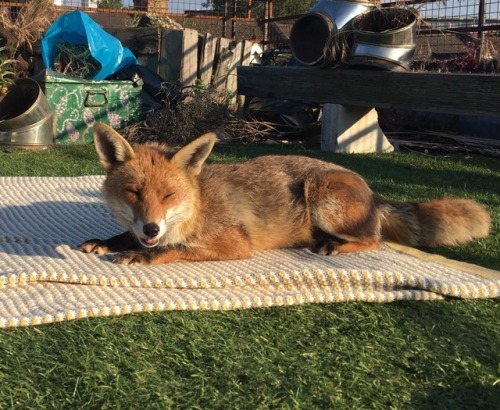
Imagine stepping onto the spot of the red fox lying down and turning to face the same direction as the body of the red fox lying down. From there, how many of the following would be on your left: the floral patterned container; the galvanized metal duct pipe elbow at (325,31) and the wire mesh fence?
0

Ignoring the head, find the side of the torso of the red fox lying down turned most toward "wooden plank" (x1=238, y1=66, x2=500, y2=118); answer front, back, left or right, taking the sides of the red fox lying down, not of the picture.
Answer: right

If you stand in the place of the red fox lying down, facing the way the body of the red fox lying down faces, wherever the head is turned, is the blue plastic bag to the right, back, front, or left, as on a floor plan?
right

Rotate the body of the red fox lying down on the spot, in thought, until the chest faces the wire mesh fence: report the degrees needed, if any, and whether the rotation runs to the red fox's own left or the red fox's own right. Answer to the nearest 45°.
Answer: approximately 90° to the red fox's own right

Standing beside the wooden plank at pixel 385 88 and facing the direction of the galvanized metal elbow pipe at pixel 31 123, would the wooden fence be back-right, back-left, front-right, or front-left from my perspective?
front-right

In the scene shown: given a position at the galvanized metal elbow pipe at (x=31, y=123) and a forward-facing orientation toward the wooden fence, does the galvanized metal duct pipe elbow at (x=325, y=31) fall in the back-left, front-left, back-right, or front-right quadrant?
front-right

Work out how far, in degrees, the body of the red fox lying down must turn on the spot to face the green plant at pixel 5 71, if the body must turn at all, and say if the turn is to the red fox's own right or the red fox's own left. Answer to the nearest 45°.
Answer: approximately 45° to the red fox's own right

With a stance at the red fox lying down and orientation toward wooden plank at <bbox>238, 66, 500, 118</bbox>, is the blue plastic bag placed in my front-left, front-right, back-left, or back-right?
front-left

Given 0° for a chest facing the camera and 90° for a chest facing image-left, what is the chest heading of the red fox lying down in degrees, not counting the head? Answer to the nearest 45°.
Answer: approximately 90°

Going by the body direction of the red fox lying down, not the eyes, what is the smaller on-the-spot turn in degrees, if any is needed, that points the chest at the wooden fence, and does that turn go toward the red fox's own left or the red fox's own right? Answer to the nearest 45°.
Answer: approximately 90° to the red fox's own right

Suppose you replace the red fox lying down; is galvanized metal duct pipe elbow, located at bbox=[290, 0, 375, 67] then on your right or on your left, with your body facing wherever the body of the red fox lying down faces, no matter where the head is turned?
on your right

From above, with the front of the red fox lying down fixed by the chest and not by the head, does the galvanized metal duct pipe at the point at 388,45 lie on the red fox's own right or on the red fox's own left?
on the red fox's own right
